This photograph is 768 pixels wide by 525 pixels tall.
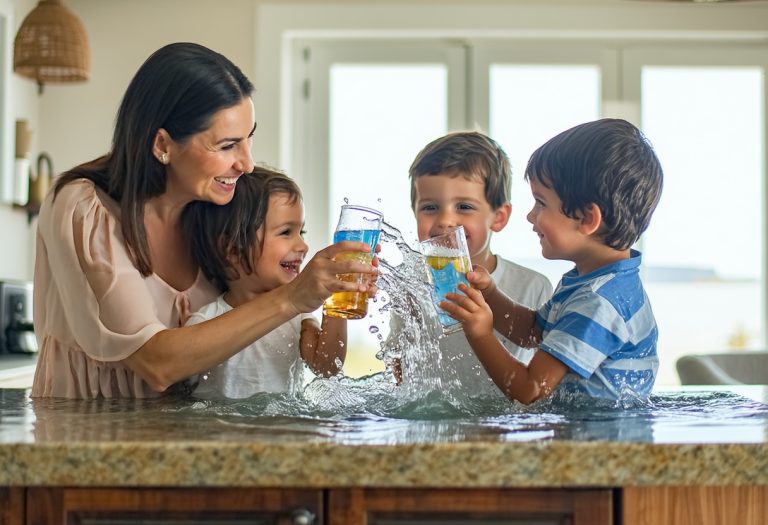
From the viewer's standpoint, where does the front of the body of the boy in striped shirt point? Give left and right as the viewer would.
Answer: facing to the left of the viewer

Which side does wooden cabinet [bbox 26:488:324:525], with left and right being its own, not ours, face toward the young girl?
back

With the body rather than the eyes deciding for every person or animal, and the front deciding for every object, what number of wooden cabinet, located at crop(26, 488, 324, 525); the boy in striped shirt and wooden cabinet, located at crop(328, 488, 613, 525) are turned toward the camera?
2

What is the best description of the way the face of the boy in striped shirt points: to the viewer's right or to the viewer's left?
to the viewer's left

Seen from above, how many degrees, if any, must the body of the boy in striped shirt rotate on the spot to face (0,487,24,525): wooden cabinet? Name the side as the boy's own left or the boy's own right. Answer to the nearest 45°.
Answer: approximately 45° to the boy's own left

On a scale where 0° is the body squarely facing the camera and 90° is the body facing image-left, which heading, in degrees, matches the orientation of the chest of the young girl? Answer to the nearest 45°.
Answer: approximately 315°

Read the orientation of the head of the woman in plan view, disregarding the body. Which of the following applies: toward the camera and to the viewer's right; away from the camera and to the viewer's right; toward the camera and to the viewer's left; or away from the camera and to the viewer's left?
toward the camera and to the viewer's right

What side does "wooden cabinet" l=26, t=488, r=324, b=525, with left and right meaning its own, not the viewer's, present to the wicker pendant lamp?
back

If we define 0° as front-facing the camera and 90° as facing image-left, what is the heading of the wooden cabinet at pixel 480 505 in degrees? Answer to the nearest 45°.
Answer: approximately 0°

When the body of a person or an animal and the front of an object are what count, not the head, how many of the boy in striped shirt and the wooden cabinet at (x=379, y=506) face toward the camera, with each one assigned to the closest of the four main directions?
1
